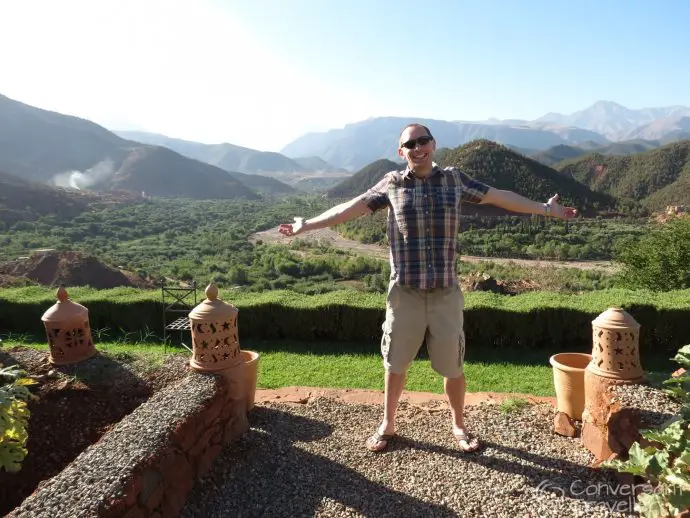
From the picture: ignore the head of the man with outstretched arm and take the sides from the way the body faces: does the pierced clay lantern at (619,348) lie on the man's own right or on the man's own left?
on the man's own left

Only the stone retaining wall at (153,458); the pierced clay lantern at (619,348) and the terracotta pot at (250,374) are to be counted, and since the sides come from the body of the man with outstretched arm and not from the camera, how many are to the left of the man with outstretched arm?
1

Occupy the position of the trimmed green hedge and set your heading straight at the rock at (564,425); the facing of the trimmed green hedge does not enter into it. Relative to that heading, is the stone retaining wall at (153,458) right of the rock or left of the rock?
right

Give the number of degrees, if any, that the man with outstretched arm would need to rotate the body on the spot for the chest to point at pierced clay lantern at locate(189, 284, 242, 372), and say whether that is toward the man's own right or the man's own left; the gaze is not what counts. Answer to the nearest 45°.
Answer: approximately 90° to the man's own right

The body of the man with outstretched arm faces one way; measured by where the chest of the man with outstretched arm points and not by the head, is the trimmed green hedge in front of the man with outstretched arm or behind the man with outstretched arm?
behind

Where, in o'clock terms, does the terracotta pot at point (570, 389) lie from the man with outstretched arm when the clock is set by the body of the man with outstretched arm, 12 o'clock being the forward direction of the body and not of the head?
The terracotta pot is roughly at 8 o'clock from the man with outstretched arm.

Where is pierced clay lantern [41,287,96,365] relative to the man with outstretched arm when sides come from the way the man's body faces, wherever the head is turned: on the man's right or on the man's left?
on the man's right

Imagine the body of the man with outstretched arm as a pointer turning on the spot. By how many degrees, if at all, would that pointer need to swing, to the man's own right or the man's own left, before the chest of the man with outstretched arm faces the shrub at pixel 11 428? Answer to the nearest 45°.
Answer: approximately 90° to the man's own right

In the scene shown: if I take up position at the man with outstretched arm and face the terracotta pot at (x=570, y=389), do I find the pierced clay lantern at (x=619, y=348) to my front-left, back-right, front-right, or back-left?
front-right

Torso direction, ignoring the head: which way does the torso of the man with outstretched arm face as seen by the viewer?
toward the camera

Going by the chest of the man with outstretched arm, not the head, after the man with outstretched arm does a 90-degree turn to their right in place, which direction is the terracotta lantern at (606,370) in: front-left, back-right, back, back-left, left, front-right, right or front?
back

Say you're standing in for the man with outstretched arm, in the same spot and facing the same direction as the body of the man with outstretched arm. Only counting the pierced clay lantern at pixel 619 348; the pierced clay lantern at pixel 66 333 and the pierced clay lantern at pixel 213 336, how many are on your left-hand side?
1
